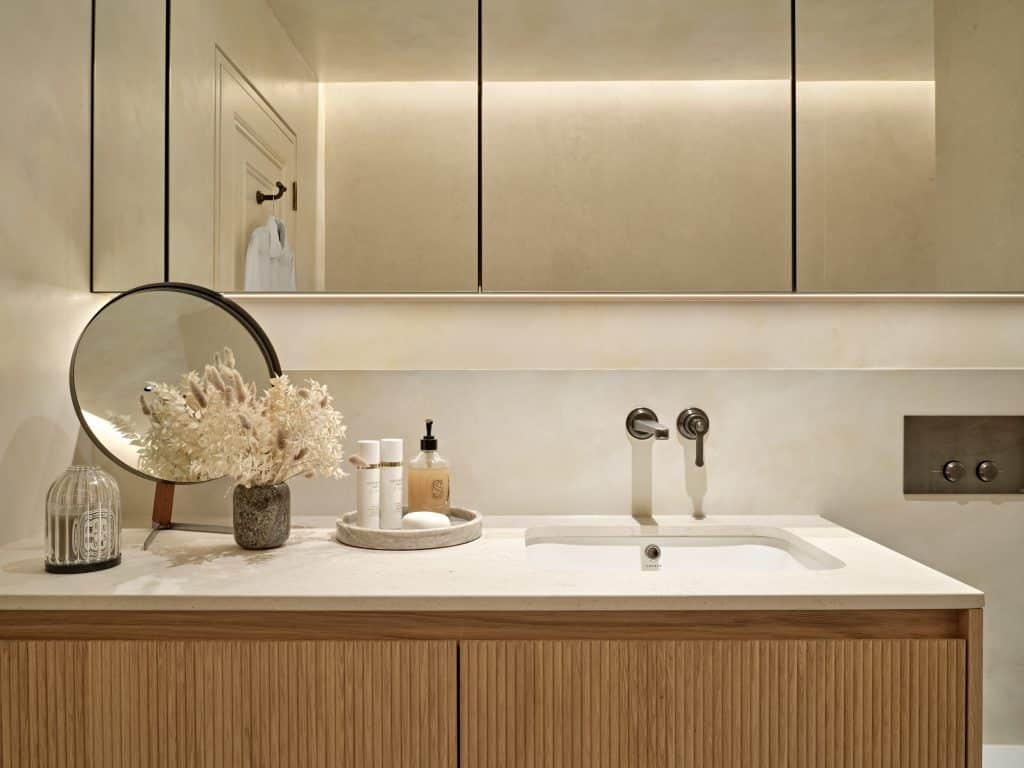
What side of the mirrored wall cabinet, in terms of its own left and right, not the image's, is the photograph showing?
front

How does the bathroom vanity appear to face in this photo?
toward the camera

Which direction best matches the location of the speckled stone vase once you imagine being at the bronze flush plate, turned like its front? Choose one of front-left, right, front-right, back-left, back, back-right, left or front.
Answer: front-right

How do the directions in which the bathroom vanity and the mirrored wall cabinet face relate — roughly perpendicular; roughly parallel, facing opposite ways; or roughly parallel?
roughly parallel

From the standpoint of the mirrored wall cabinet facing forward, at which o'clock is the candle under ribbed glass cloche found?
The candle under ribbed glass cloche is roughly at 2 o'clock from the mirrored wall cabinet.

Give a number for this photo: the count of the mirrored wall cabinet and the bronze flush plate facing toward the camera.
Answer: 2

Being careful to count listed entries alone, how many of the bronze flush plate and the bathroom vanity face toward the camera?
2

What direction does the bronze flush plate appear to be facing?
toward the camera

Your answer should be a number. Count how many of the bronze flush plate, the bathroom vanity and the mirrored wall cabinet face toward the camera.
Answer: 3
